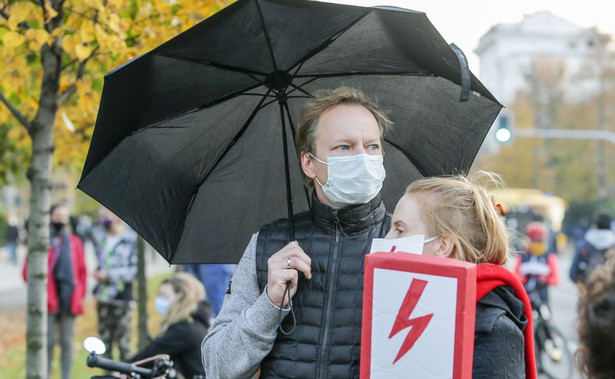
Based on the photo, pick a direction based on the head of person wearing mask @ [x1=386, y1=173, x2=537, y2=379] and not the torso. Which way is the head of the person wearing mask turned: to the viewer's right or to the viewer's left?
to the viewer's left

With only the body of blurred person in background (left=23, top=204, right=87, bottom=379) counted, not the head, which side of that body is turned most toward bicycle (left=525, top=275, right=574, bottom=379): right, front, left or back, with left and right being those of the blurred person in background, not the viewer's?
left

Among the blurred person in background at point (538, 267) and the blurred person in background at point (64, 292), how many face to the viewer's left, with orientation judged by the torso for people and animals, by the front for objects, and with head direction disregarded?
0

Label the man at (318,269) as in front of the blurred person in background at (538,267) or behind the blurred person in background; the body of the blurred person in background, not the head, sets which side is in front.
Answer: in front

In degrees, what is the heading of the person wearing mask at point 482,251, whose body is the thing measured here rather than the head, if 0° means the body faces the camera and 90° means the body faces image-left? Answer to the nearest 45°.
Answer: approximately 90°

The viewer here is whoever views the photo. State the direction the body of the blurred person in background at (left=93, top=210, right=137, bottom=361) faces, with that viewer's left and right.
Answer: facing the viewer and to the left of the viewer

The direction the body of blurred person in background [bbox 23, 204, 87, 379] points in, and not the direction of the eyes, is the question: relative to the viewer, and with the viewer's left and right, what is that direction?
facing the viewer

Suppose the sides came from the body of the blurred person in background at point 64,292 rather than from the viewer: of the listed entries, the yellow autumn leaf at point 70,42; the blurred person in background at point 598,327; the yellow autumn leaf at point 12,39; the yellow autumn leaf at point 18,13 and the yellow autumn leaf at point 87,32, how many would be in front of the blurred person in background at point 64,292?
5

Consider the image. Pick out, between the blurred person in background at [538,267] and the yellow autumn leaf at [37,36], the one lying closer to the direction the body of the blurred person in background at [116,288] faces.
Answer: the yellow autumn leaf

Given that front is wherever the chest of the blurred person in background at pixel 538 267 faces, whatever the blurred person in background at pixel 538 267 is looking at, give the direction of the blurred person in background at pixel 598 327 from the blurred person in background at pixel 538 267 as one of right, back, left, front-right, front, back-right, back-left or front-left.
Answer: front

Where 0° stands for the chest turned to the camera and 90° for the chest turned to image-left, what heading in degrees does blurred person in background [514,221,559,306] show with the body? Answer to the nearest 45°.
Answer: approximately 0°
